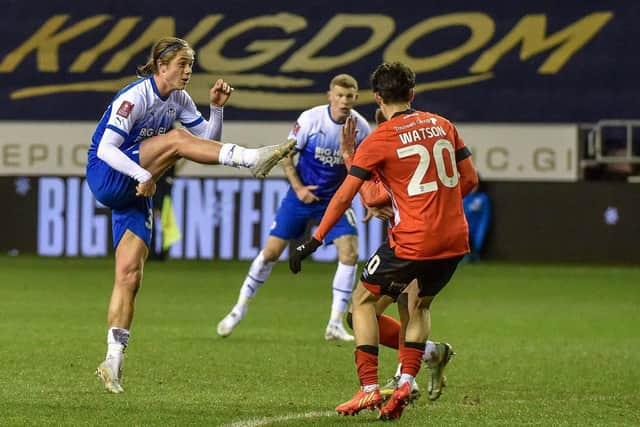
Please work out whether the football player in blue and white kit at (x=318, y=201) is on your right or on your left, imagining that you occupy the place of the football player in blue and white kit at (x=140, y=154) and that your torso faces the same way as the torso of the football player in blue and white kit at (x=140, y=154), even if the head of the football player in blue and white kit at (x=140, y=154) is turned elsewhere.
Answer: on your left

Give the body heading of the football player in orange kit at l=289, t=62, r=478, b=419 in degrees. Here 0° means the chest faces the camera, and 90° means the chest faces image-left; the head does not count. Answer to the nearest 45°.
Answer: approximately 135°

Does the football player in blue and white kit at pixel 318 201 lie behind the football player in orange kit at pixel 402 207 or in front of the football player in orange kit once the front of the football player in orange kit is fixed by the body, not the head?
in front

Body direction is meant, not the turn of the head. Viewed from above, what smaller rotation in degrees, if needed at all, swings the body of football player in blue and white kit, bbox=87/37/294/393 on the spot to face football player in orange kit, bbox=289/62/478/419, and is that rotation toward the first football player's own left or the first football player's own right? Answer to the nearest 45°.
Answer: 0° — they already face them

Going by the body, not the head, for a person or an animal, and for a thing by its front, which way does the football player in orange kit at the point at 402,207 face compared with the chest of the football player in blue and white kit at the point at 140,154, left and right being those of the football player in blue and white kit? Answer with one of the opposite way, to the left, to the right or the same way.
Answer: the opposite way

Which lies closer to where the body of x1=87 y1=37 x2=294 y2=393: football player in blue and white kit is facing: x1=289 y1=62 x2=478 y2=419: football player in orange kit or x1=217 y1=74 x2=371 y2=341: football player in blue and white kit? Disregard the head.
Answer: the football player in orange kit

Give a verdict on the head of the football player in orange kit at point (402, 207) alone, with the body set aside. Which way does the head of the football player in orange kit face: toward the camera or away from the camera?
away from the camera

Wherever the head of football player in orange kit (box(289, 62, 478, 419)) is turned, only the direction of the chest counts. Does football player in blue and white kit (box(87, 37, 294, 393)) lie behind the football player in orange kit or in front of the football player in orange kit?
in front

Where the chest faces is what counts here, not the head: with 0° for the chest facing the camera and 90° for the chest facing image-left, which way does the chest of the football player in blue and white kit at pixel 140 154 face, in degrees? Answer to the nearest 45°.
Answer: approximately 315°
